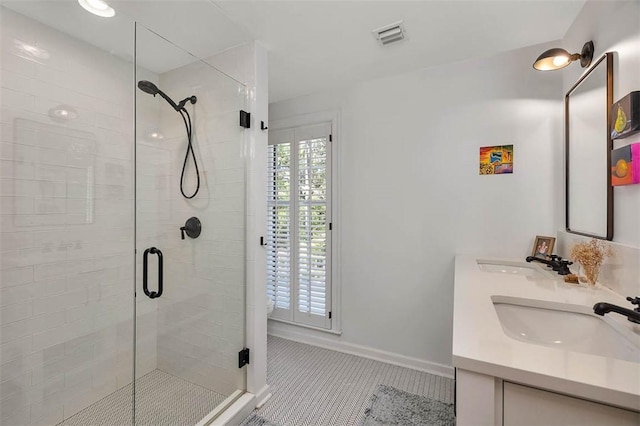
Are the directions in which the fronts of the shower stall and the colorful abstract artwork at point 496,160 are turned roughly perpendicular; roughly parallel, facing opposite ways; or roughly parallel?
roughly perpendicular

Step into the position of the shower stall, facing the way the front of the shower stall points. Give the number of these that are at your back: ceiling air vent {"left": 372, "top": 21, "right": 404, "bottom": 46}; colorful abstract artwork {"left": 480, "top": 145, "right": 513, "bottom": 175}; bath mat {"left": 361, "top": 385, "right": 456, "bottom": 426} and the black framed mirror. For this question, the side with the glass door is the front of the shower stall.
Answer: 0

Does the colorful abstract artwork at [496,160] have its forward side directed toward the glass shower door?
no

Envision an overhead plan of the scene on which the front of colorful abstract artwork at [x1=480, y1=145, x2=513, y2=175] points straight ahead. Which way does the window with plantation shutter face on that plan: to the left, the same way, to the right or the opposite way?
the same way

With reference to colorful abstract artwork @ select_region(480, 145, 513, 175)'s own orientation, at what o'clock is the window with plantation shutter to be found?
The window with plantation shutter is roughly at 3 o'clock from the colorful abstract artwork.

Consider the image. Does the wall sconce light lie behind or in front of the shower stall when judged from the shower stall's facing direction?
in front

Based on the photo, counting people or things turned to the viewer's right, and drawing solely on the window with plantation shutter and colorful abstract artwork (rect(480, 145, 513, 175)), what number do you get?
0

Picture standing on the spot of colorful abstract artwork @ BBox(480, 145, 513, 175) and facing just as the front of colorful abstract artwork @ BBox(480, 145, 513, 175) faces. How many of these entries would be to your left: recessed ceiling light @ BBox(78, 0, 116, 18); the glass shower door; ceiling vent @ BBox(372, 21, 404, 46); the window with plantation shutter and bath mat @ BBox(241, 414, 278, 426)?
0

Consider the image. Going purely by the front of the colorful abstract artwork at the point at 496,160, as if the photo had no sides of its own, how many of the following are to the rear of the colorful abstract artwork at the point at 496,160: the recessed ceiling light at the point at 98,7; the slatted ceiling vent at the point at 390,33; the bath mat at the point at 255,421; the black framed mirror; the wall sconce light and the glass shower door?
0

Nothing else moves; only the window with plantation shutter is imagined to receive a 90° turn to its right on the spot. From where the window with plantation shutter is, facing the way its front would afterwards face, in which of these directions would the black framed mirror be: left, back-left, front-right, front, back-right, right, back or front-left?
back

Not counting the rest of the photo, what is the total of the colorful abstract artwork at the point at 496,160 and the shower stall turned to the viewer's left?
0

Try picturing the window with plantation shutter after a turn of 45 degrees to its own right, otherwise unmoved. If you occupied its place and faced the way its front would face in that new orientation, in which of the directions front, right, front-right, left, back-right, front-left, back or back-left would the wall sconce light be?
back-left

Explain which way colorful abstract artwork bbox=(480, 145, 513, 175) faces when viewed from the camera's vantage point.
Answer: facing the viewer
